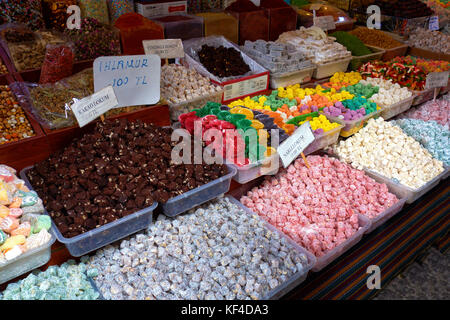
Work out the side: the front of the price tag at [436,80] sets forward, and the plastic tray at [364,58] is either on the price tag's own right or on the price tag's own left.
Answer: on the price tag's own right

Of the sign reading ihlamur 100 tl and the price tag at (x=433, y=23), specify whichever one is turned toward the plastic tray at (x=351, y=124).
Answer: the price tag

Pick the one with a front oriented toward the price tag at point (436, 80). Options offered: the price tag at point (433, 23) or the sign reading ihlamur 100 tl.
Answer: the price tag at point (433, 23)

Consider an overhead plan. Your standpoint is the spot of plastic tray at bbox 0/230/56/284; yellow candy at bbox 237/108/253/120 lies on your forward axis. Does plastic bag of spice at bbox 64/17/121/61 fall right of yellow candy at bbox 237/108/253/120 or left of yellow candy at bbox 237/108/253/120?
left

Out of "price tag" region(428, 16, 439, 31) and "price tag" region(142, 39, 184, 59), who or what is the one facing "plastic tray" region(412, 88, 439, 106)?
"price tag" region(428, 16, 439, 31)

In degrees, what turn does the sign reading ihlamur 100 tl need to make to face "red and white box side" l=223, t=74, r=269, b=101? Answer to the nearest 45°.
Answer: approximately 135° to its left

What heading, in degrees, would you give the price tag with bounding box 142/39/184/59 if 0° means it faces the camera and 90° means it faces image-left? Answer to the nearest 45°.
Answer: approximately 0°

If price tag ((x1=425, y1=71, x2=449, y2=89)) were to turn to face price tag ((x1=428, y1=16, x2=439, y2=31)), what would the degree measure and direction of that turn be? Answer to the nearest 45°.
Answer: approximately 180°

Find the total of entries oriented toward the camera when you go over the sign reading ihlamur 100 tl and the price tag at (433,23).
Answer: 2
